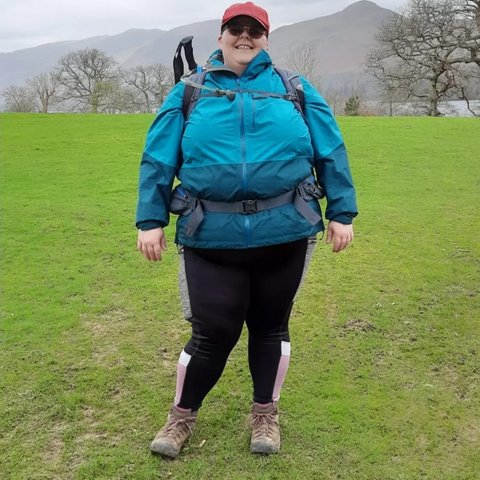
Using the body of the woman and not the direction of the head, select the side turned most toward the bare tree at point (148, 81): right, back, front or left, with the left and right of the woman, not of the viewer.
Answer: back

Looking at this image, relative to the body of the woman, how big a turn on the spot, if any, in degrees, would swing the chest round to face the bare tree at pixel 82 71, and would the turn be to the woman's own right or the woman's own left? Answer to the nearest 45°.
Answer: approximately 180°

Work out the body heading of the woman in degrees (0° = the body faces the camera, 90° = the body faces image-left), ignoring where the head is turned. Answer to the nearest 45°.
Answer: approximately 0°

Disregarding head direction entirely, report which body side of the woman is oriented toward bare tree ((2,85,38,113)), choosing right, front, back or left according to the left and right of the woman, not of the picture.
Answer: back

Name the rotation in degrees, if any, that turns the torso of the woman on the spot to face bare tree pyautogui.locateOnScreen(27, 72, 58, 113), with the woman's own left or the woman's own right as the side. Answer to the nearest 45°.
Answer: approximately 180°

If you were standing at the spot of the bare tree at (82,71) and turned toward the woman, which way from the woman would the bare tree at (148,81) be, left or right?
left

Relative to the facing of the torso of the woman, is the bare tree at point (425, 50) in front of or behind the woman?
behind
